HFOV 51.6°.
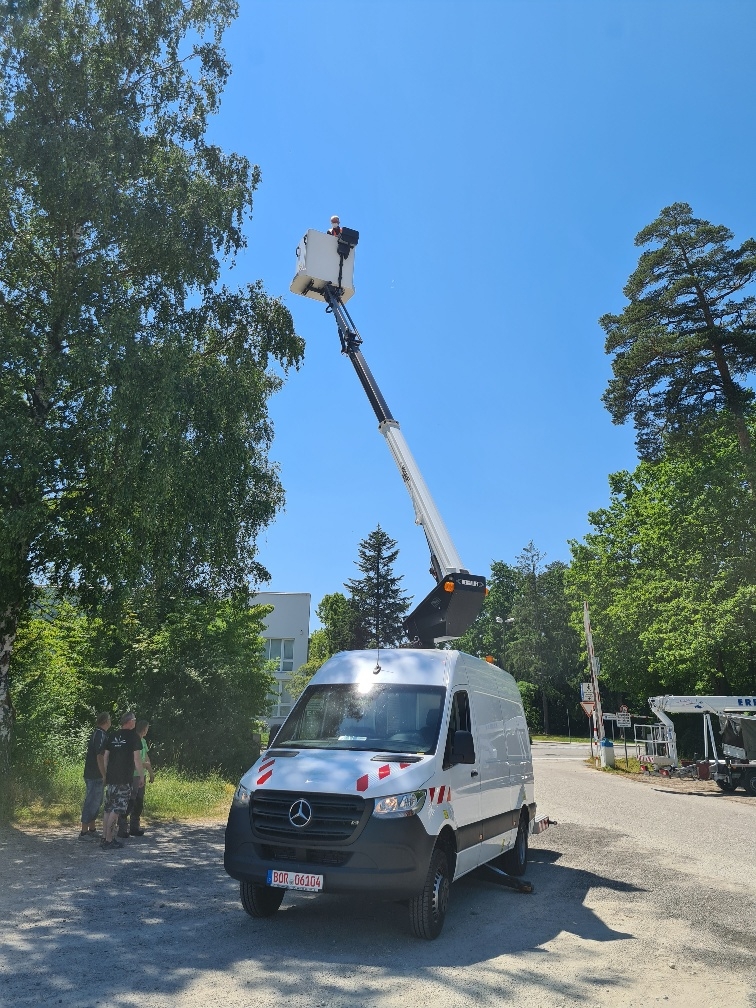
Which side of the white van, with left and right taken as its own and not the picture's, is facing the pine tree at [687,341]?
back

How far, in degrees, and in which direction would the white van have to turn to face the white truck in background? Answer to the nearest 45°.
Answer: approximately 180°

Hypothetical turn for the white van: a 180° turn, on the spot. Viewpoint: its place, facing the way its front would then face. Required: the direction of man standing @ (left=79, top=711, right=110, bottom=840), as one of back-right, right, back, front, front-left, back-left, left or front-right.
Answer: left

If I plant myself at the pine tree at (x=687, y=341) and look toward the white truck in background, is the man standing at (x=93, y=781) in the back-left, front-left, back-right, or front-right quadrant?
front-right

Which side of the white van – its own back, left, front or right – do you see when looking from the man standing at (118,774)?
right

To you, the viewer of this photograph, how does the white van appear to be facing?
facing the viewer and to the left of the viewer
